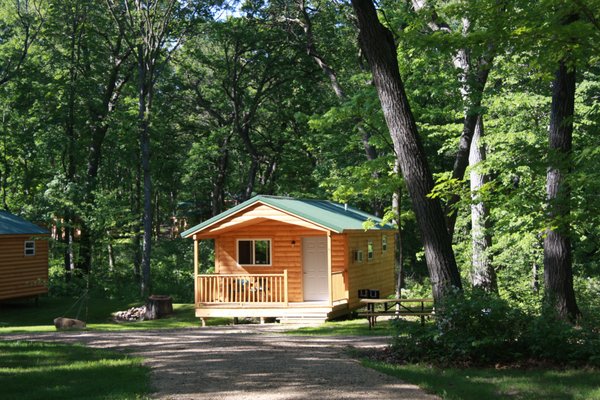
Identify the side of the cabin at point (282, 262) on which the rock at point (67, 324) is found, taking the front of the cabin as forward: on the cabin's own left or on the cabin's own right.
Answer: on the cabin's own right

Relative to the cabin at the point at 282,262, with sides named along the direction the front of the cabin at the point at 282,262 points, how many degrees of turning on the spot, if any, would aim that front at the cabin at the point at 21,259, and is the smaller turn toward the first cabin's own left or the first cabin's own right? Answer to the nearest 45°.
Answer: approximately 135° to the first cabin's own right

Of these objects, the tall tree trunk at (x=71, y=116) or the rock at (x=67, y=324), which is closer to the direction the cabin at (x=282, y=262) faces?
the rock

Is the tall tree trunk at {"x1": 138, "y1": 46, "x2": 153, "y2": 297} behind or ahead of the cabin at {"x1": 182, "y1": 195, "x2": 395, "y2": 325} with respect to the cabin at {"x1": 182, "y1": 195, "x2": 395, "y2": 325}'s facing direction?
behind

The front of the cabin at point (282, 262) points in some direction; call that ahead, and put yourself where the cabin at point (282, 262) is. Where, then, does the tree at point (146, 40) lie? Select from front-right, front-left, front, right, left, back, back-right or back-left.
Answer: back-right

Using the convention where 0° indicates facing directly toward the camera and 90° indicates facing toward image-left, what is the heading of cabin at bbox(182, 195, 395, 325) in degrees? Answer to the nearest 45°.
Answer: approximately 0°
